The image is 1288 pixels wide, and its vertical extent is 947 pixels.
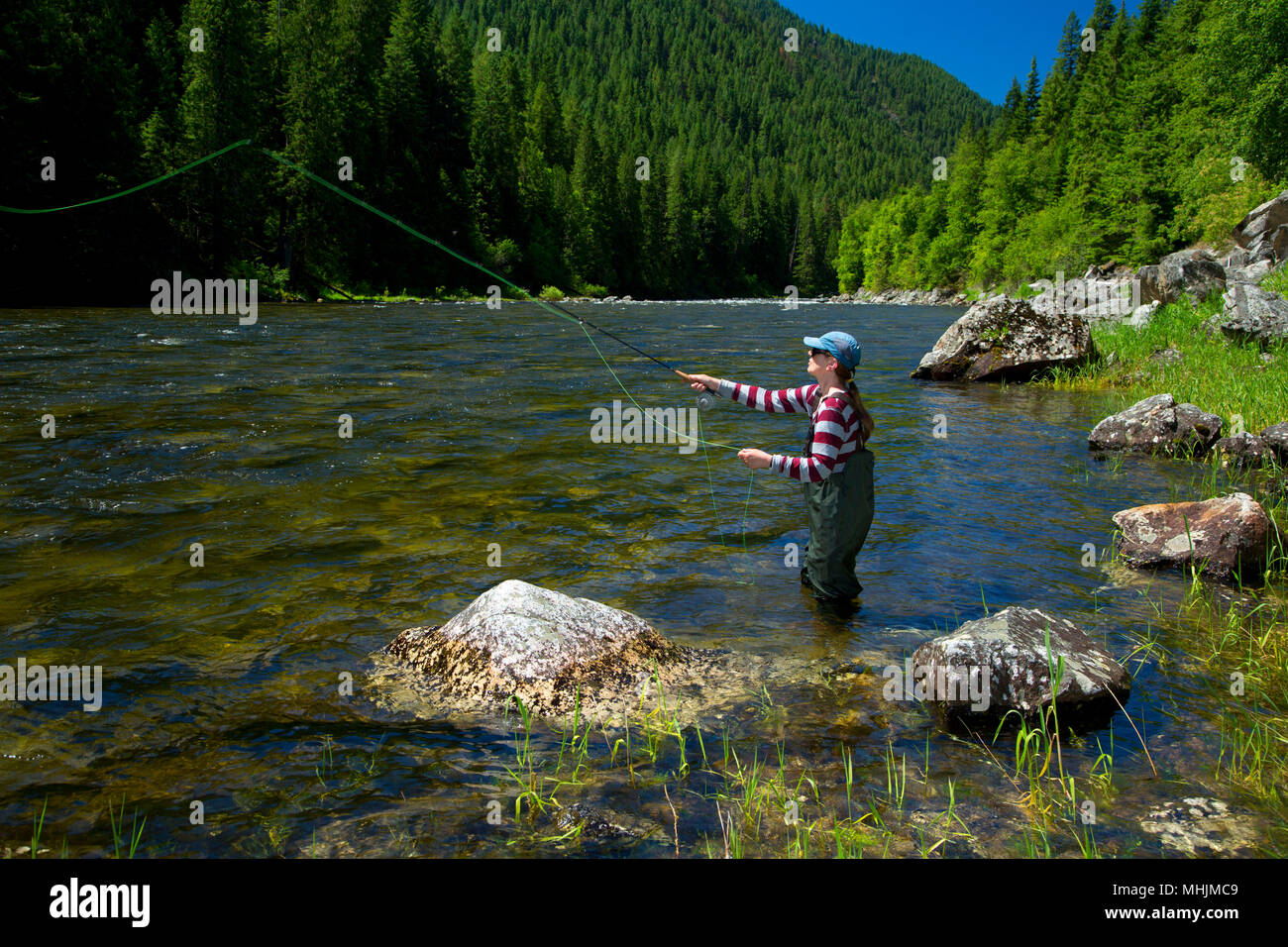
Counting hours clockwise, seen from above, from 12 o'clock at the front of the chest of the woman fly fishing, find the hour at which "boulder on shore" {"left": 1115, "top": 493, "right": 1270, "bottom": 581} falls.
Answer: The boulder on shore is roughly at 5 o'clock from the woman fly fishing.

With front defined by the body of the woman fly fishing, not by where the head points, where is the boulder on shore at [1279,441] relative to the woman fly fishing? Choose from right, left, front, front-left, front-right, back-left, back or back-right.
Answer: back-right

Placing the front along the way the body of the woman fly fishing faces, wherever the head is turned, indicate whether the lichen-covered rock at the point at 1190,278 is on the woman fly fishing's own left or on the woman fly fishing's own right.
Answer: on the woman fly fishing's own right

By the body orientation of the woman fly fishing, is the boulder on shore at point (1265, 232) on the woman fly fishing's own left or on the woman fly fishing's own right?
on the woman fly fishing's own right

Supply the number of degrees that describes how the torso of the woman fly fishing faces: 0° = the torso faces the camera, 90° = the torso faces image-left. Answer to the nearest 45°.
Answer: approximately 90°

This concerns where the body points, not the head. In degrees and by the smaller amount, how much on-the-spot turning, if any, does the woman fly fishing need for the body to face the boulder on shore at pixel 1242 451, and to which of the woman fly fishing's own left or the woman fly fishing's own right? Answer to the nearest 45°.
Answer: approximately 135° to the woman fly fishing's own right
